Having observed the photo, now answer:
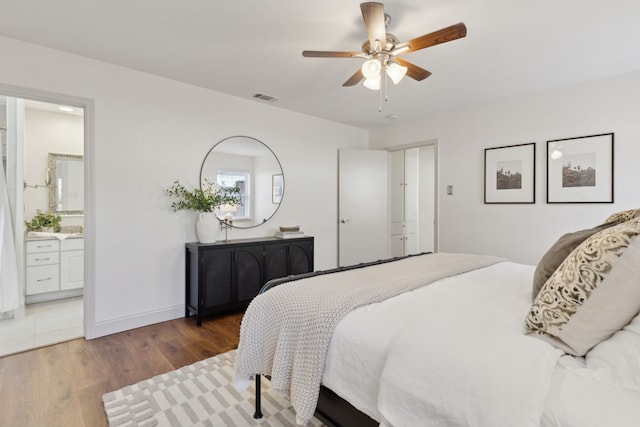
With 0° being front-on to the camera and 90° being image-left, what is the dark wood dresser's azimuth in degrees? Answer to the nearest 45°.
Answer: approximately 315°

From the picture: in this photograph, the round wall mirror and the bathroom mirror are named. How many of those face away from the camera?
0

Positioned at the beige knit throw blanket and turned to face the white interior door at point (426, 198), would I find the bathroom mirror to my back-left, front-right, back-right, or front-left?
front-left

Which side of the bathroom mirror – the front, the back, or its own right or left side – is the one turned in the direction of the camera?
front

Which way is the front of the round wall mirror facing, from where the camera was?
facing the viewer and to the right of the viewer

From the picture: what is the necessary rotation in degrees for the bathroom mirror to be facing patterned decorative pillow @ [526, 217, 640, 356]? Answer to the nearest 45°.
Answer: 0° — it already faces it

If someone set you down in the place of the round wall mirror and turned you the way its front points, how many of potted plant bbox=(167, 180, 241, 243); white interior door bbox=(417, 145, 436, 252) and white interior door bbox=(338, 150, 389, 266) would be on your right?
1

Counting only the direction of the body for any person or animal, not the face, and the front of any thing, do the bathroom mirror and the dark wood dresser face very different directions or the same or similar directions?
same or similar directions

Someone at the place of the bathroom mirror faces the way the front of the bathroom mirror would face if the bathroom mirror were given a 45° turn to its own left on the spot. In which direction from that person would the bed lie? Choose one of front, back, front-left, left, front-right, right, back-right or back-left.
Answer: front-right

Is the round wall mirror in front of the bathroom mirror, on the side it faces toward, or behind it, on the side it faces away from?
in front

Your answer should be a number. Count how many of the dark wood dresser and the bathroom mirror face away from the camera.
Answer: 0

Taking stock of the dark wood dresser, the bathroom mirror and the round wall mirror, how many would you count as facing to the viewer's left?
0
